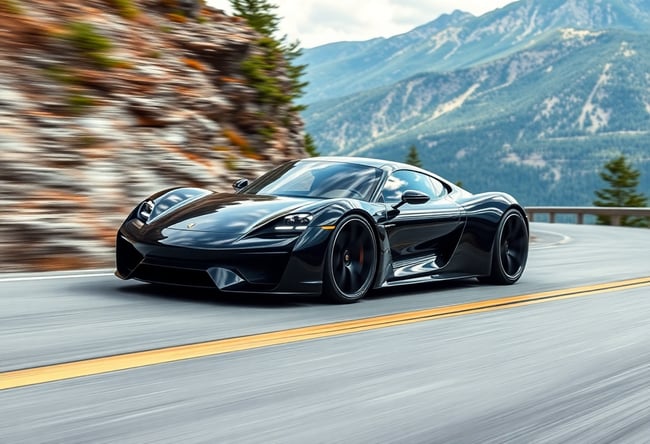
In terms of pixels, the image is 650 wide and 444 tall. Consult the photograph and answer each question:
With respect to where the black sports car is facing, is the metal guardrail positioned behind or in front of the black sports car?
behind

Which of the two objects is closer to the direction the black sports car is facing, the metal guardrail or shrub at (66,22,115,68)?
the shrub

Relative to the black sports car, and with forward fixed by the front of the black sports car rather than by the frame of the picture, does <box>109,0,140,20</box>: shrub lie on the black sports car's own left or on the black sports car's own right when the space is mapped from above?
on the black sports car's own right

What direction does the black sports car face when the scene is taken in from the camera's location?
facing the viewer and to the left of the viewer

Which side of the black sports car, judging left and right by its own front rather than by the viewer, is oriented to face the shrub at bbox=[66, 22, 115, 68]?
right
